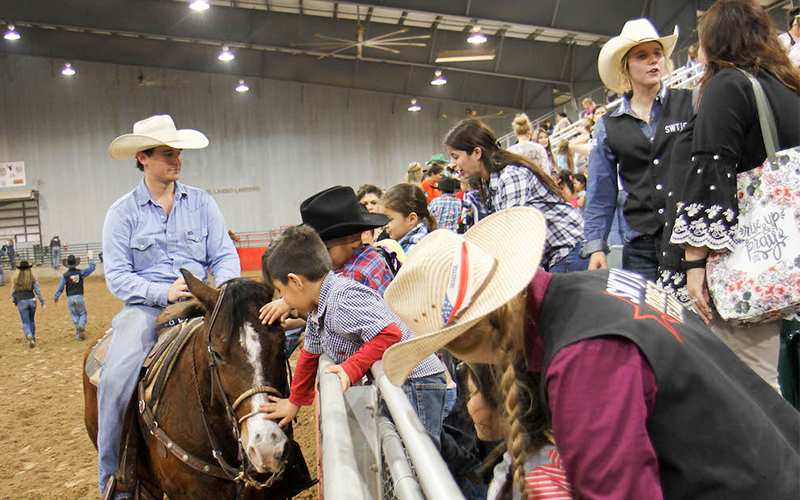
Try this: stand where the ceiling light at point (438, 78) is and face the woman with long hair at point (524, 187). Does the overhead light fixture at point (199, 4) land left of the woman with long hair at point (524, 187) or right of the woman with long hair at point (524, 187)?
right

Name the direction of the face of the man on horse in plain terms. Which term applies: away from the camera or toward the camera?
toward the camera

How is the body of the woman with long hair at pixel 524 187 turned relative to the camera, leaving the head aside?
to the viewer's left

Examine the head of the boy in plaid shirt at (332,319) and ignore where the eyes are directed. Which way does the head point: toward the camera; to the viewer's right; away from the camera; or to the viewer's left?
to the viewer's left

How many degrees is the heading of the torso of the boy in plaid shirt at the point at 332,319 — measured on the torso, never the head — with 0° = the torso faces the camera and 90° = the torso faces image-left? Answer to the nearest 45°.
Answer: approximately 90°

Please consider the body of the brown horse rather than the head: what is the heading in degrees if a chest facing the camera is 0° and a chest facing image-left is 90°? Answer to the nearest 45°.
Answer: approximately 315°

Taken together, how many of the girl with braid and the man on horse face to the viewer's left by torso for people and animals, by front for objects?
1

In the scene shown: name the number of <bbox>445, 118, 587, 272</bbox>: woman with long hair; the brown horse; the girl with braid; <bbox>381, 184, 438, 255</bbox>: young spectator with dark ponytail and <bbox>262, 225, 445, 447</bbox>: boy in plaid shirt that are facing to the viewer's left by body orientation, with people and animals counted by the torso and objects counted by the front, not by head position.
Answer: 4

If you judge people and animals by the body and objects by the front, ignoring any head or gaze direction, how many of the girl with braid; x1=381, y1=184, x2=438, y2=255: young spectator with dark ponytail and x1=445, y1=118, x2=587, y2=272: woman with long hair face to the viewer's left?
3

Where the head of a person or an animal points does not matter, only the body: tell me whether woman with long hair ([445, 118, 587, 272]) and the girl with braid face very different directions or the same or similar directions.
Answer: same or similar directions
